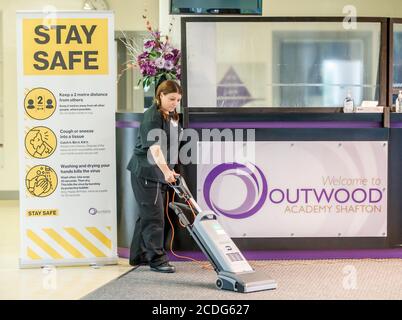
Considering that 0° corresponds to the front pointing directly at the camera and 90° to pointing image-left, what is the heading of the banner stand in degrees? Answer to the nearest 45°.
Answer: approximately 0°

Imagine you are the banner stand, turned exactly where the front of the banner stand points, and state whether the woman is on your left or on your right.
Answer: on your left

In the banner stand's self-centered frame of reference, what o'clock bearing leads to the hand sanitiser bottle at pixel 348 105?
The hand sanitiser bottle is roughly at 9 o'clock from the banner stand.

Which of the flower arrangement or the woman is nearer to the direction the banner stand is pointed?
the woman
